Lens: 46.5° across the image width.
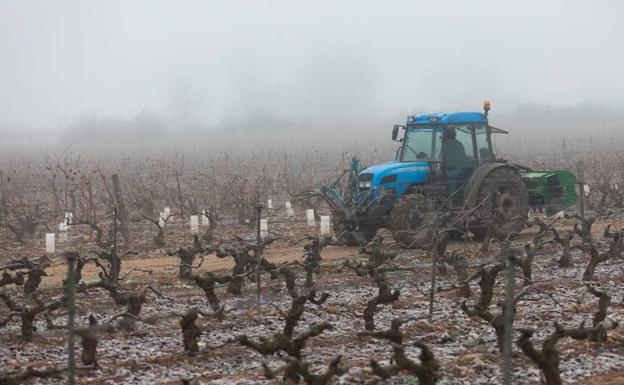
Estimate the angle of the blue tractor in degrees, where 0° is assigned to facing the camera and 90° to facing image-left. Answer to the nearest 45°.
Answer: approximately 45°
